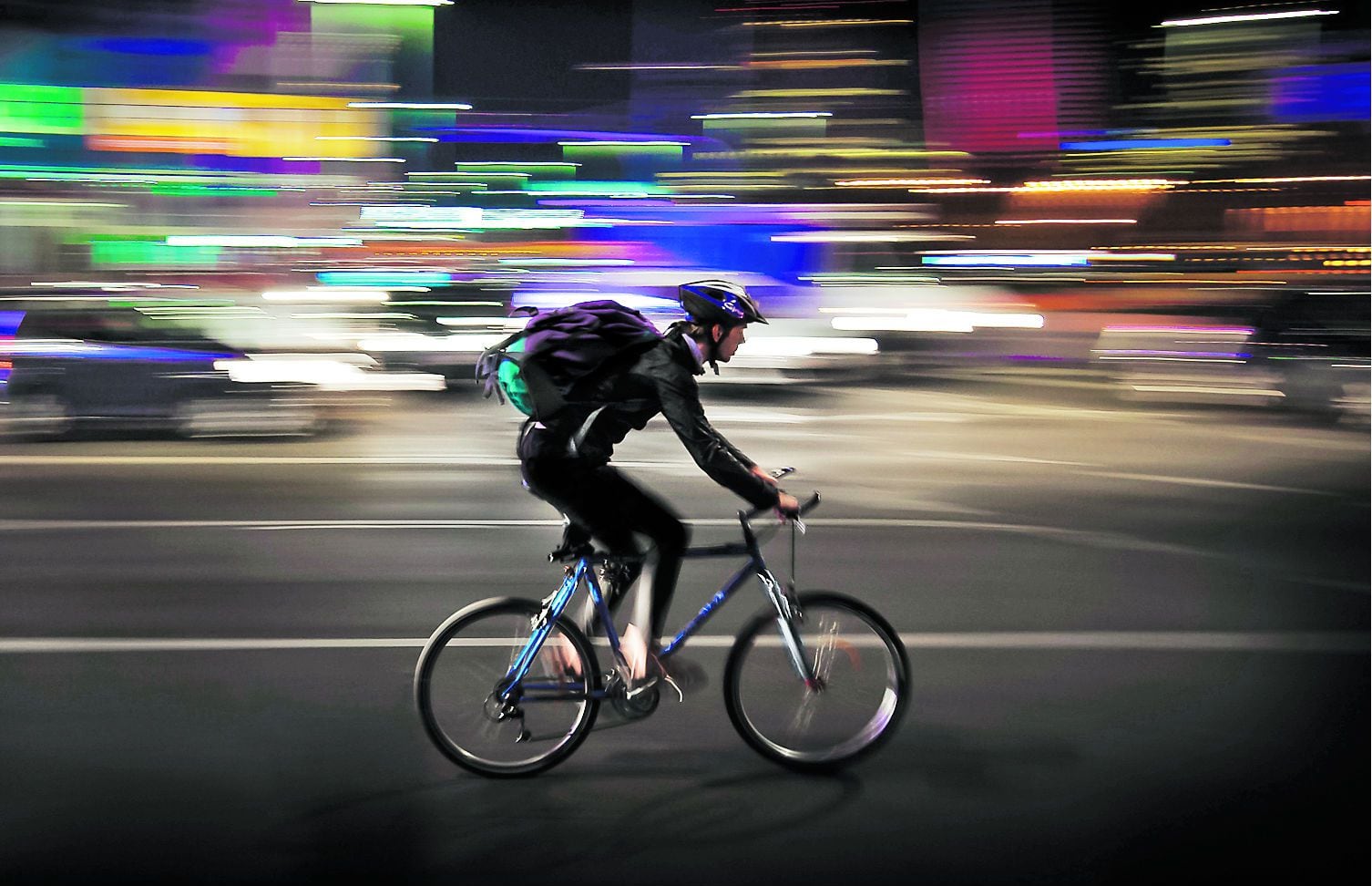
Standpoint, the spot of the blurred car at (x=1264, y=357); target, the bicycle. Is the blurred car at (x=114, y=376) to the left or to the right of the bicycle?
right

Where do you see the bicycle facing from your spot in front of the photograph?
facing to the right of the viewer

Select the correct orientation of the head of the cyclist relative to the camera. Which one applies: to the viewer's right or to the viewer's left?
to the viewer's right

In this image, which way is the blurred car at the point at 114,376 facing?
to the viewer's right

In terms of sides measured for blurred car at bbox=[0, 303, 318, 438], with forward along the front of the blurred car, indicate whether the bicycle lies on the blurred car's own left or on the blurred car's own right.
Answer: on the blurred car's own right

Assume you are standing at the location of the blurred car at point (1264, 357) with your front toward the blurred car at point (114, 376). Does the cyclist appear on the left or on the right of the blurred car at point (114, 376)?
left

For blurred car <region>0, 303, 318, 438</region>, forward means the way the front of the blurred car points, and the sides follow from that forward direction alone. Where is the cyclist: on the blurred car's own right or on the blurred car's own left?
on the blurred car's own right

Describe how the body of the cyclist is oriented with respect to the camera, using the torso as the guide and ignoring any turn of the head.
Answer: to the viewer's right
